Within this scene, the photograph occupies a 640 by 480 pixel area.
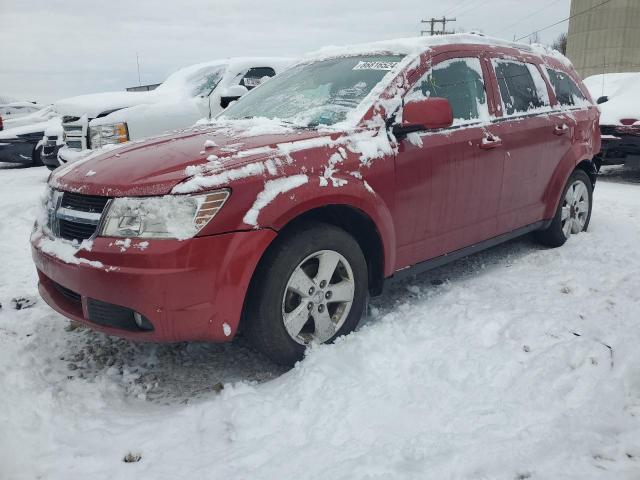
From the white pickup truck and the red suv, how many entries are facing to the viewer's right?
0

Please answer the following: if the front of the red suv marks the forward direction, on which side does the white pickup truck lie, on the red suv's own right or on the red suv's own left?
on the red suv's own right

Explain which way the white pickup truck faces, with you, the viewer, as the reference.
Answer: facing the viewer and to the left of the viewer

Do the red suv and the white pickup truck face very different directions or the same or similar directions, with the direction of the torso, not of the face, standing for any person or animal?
same or similar directions

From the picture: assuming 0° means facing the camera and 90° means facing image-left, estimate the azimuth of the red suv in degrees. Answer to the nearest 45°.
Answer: approximately 45°

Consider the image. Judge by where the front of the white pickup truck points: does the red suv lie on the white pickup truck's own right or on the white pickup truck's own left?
on the white pickup truck's own left
